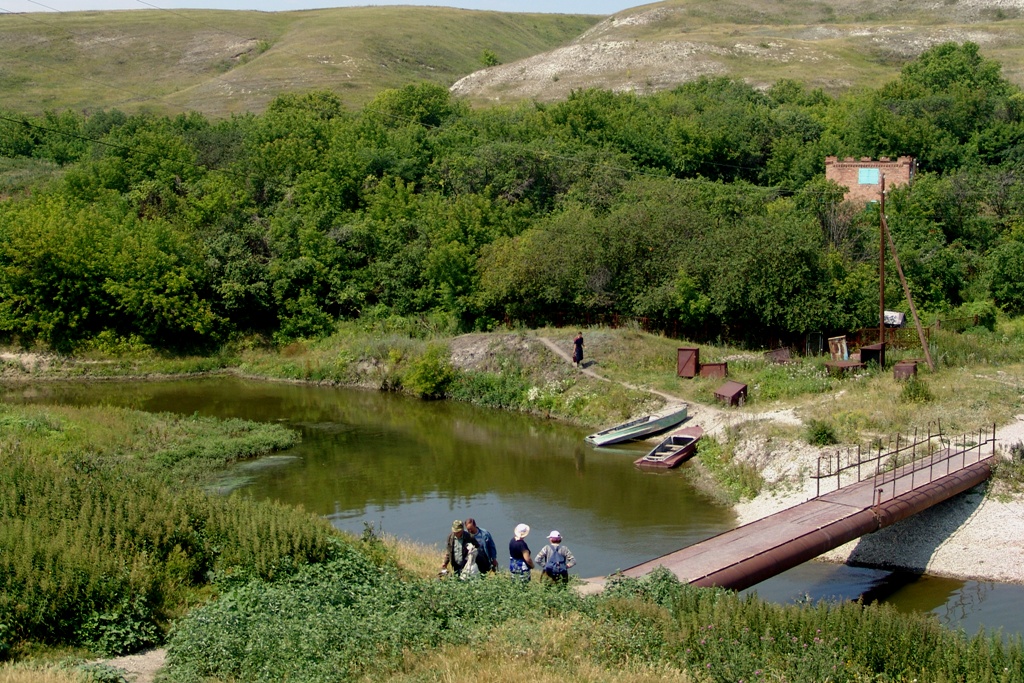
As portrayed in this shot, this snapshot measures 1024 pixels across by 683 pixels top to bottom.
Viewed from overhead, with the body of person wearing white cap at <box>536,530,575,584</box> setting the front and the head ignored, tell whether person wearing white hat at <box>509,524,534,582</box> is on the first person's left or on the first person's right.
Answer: on the first person's left

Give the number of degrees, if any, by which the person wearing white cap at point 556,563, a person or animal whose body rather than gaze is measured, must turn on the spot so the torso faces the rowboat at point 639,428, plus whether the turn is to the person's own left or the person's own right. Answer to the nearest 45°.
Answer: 0° — they already face it

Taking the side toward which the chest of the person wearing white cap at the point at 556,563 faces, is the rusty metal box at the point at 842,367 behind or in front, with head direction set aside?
in front

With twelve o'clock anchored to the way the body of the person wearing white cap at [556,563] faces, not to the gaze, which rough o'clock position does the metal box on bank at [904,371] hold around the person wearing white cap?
The metal box on bank is roughly at 1 o'clock from the person wearing white cap.

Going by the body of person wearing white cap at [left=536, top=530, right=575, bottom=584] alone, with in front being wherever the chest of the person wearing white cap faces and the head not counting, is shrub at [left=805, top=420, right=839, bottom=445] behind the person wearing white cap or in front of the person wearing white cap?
in front

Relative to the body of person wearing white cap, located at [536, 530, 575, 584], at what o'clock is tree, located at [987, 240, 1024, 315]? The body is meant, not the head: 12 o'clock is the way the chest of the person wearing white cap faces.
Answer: The tree is roughly at 1 o'clock from the person wearing white cap.

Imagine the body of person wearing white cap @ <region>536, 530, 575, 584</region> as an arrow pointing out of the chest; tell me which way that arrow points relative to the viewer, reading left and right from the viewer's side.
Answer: facing away from the viewer

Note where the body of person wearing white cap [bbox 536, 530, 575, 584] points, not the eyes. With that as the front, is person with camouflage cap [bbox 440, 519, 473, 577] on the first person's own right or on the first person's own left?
on the first person's own left
